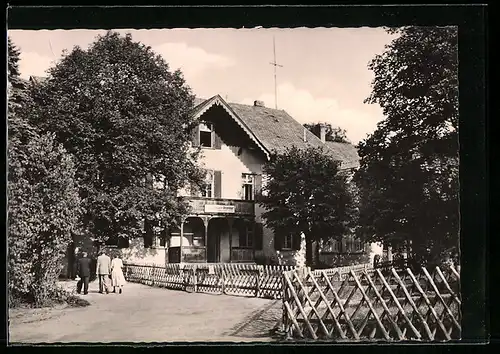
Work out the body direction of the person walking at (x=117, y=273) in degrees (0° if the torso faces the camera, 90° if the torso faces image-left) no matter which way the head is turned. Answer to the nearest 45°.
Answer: approximately 180°

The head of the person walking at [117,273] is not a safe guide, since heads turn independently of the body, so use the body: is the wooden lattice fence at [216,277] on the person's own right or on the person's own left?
on the person's own right

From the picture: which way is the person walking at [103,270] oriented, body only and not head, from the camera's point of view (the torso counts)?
away from the camera

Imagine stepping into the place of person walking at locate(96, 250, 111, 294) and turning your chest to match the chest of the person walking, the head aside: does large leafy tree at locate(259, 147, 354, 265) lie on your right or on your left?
on your right

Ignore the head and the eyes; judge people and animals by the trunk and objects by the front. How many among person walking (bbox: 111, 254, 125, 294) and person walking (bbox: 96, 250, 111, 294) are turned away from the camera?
2

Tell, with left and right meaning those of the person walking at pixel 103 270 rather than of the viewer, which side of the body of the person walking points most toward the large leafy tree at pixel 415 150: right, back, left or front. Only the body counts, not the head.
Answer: right

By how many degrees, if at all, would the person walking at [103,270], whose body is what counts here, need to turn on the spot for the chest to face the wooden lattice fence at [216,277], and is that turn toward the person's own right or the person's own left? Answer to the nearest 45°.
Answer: approximately 90° to the person's own right

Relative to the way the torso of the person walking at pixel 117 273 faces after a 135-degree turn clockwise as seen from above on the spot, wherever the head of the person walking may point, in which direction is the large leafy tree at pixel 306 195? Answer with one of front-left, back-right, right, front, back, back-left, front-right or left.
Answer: front-left

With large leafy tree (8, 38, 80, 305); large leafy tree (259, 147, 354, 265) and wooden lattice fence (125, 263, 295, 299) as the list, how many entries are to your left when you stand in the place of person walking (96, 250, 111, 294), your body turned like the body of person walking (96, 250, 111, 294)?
1

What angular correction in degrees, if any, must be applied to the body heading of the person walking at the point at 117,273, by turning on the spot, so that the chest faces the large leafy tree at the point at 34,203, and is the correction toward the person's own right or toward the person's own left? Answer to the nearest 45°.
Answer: approximately 90° to the person's own left
